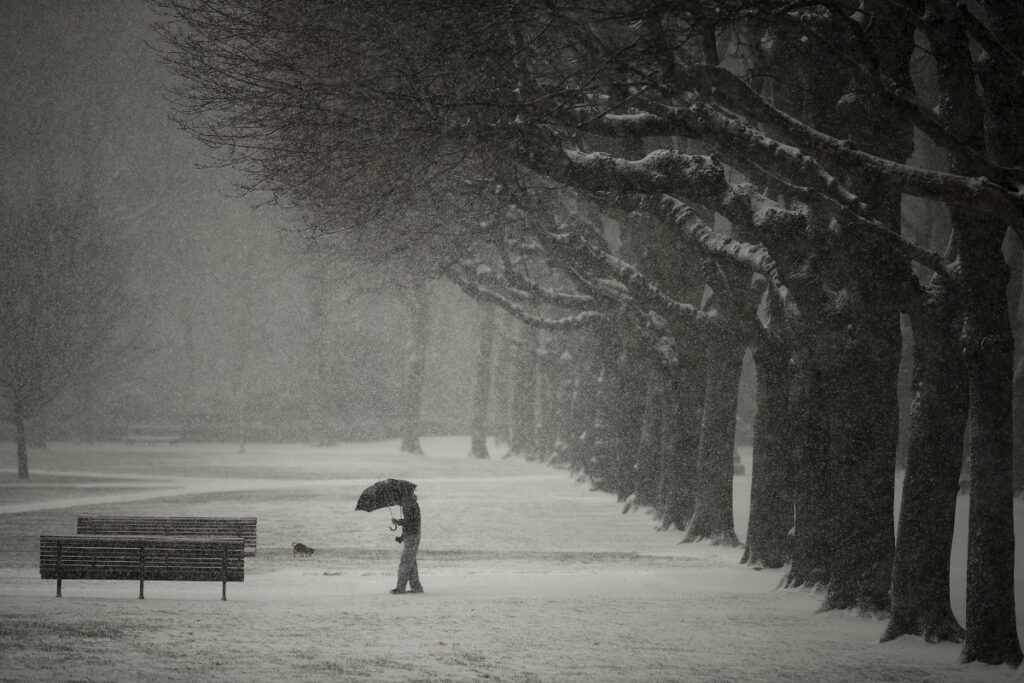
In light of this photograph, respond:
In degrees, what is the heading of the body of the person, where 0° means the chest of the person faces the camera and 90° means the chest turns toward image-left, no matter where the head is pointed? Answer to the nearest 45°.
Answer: approximately 90°

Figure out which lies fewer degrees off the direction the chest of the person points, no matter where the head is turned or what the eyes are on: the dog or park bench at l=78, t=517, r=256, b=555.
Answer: the park bench

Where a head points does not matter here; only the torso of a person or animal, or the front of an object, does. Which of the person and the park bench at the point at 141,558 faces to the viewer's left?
the person

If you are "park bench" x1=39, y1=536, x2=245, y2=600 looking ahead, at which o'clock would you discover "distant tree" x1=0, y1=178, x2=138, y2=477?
The distant tree is roughly at 12 o'clock from the park bench.

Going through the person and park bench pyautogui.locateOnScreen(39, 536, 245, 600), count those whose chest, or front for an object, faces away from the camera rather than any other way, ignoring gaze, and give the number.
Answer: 1

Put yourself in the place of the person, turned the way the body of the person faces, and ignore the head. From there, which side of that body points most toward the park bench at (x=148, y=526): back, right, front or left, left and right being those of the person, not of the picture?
front

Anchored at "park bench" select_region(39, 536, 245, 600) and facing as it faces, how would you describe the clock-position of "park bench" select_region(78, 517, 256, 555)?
"park bench" select_region(78, 517, 256, 555) is roughly at 12 o'clock from "park bench" select_region(39, 536, 245, 600).

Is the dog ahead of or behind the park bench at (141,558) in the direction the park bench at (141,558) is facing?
ahead

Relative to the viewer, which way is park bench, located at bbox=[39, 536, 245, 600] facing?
away from the camera

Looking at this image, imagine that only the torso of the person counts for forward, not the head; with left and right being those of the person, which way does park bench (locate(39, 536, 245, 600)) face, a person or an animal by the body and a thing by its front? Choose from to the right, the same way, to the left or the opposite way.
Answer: to the right
